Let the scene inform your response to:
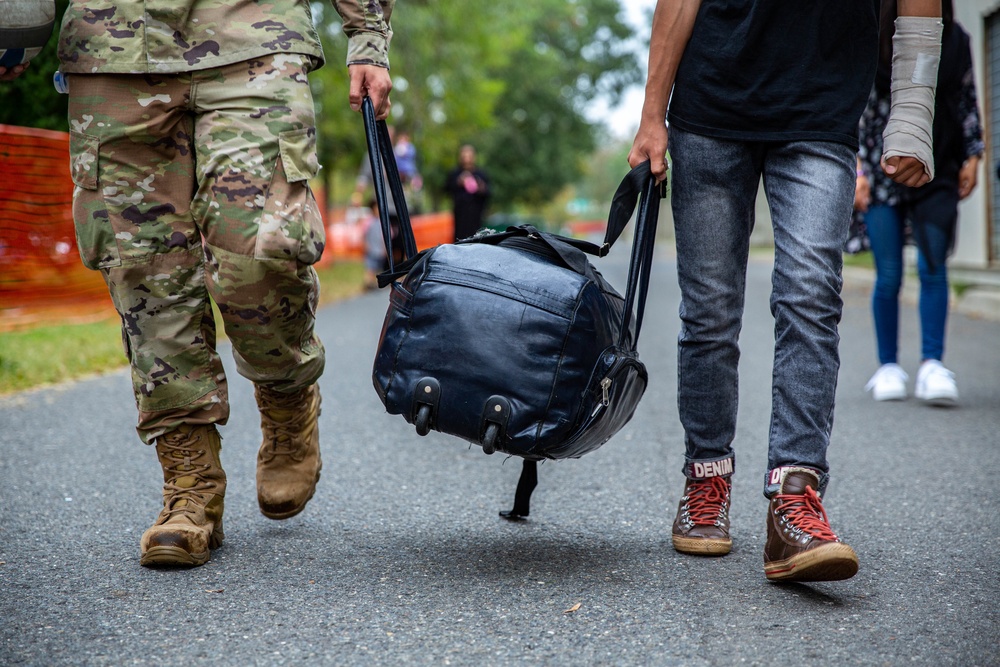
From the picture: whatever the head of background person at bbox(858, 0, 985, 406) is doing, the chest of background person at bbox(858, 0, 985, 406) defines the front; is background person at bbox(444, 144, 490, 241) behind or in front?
behind

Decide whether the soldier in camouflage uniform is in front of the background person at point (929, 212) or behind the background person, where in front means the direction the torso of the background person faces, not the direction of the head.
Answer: in front

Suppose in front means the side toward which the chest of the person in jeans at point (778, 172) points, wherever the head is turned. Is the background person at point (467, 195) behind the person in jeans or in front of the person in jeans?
behind

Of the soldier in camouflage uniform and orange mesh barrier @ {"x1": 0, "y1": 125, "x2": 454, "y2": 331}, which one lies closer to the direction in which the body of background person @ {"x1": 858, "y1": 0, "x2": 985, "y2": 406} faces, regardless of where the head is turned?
the soldier in camouflage uniform

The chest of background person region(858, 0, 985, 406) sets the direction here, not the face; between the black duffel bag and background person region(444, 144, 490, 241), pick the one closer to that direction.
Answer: the black duffel bag

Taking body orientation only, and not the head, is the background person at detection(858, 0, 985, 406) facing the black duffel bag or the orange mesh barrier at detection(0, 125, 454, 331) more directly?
the black duffel bag

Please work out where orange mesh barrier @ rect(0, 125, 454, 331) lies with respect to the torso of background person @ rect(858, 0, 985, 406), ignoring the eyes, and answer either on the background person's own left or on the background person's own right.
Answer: on the background person's own right

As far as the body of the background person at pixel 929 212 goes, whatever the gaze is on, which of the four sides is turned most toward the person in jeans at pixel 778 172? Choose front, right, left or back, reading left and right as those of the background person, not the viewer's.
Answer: front

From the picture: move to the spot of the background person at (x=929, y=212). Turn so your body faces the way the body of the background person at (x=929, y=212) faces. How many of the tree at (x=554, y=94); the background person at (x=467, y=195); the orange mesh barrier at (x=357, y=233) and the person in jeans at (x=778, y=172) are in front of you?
1

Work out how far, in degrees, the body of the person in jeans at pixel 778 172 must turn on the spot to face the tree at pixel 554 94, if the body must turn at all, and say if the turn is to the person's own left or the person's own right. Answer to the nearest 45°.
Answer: approximately 180°

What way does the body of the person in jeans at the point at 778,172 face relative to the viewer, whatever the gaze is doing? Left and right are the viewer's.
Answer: facing the viewer

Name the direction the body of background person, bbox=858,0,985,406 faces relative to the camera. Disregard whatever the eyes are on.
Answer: toward the camera

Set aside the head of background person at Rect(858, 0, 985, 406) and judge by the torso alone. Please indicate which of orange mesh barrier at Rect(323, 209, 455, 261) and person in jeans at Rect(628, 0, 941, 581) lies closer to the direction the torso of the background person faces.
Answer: the person in jeans
